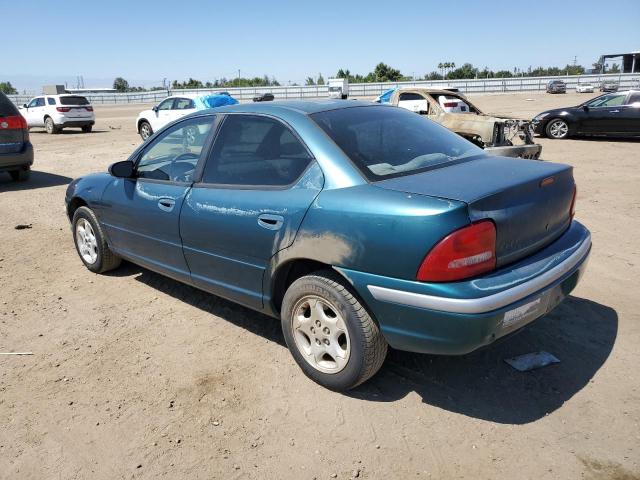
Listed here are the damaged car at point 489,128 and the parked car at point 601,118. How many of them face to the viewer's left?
1

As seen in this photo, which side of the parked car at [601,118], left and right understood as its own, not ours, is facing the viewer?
left

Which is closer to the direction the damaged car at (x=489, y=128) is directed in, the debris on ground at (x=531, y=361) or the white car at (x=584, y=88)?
the debris on ground

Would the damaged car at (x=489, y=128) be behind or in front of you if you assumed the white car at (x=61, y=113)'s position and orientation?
behind

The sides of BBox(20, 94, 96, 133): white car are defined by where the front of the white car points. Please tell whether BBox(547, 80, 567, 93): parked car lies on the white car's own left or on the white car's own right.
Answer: on the white car's own right

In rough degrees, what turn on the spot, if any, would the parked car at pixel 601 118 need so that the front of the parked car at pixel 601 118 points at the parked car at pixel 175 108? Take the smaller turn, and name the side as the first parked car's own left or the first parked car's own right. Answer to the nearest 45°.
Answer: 0° — it already faces it

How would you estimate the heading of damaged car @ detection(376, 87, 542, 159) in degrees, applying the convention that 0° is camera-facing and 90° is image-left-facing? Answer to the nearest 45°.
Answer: approximately 315°

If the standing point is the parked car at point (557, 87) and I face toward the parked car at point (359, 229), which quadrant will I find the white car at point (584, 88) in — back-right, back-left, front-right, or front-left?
back-left

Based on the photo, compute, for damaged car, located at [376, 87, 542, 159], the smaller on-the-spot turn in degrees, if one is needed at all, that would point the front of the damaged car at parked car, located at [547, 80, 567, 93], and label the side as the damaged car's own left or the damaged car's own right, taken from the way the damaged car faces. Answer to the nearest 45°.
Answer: approximately 135° to the damaged car's own left

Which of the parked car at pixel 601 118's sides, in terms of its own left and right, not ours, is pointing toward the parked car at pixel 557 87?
right

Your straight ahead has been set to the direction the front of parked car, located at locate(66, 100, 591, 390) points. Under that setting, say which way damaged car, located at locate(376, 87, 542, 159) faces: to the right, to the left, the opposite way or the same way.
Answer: the opposite way

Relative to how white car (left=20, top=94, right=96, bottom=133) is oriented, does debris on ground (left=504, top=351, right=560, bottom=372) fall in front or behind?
behind

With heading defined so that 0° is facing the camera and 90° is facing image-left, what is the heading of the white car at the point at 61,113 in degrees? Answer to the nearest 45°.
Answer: approximately 135°
